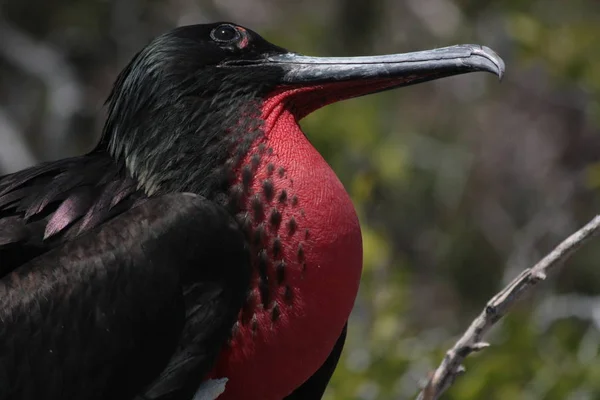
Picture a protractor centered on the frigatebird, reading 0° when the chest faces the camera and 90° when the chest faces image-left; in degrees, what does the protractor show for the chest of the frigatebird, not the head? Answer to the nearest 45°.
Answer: approximately 270°

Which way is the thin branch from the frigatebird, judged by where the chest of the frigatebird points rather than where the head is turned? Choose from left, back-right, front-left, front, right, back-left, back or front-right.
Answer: front
